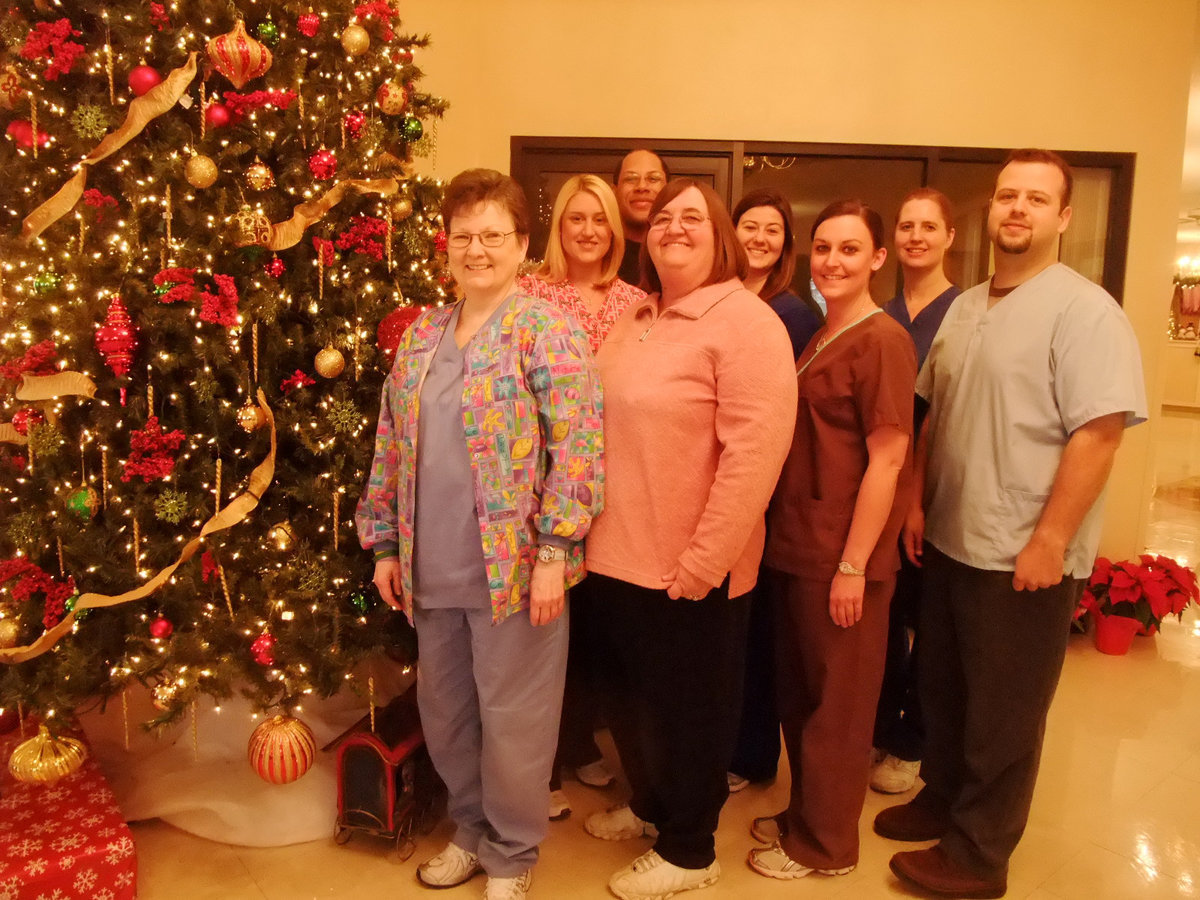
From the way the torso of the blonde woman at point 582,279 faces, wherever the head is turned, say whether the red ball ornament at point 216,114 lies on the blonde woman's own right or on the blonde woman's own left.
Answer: on the blonde woman's own right

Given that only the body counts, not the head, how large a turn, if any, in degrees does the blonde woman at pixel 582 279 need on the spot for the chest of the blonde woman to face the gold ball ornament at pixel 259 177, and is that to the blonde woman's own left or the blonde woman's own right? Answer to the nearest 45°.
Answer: approximately 90° to the blonde woman's own right

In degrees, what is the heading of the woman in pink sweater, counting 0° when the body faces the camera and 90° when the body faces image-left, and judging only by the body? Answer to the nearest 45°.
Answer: approximately 45°

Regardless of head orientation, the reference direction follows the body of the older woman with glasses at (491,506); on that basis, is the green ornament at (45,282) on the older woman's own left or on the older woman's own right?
on the older woman's own right

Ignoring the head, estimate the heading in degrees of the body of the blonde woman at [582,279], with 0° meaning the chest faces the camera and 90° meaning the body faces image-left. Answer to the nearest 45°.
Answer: approximately 0°

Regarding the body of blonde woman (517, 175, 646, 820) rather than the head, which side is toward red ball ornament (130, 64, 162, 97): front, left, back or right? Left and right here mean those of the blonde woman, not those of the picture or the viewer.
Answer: right
